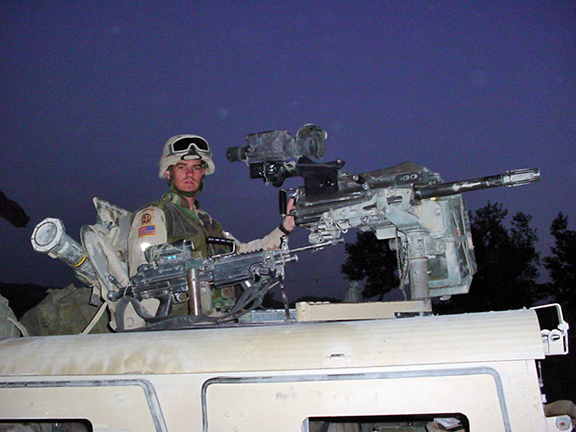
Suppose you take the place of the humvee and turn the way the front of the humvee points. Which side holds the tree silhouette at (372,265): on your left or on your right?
on your left

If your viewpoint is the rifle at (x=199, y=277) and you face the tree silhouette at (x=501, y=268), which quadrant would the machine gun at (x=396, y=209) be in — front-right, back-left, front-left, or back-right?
front-right

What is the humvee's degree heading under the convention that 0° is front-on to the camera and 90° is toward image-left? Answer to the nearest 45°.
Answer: approximately 270°

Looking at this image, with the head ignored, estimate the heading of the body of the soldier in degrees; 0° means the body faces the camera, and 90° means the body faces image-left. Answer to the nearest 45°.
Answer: approximately 315°

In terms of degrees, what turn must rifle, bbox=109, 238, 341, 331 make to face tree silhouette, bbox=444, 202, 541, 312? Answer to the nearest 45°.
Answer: approximately 45° to its left

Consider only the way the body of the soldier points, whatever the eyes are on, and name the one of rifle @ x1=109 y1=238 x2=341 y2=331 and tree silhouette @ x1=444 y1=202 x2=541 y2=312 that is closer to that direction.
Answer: the rifle

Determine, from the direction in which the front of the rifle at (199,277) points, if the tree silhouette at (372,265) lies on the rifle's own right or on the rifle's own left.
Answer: on the rifle's own left

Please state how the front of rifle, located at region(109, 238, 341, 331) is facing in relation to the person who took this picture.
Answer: facing to the right of the viewer

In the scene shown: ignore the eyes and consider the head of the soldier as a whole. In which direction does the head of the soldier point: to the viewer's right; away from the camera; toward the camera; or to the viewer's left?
toward the camera

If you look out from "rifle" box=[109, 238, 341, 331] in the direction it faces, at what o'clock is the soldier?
The soldier is roughly at 9 o'clock from the rifle.

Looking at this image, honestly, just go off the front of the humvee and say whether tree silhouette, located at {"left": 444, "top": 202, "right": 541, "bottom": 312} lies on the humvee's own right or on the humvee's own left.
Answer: on the humvee's own left
